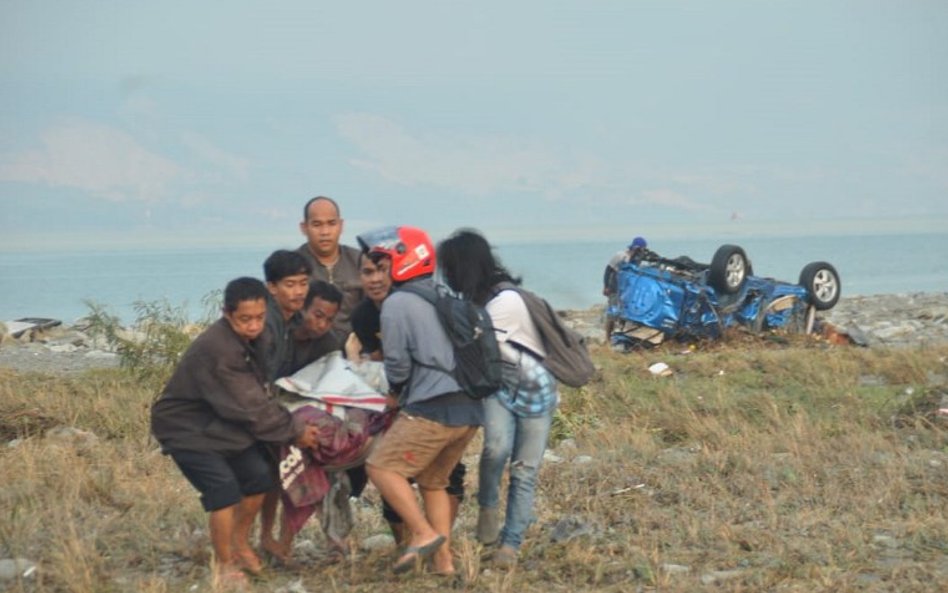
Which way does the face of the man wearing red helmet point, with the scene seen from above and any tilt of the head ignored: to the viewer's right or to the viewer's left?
to the viewer's left

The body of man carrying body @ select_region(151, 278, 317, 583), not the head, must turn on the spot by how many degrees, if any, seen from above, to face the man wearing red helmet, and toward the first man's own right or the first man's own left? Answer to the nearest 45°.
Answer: approximately 45° to the first man's own left

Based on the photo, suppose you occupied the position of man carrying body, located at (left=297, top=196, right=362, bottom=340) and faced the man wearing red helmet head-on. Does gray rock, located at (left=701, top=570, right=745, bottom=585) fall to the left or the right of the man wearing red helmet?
left

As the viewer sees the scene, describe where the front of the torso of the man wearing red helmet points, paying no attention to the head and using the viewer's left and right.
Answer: facing to the left of the viewer

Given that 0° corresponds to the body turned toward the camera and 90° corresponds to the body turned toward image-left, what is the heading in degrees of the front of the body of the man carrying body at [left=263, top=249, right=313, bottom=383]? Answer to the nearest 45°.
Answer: approximately 315°

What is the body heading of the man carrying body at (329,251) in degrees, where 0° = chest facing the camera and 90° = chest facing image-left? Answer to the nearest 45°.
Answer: approximately 0°
